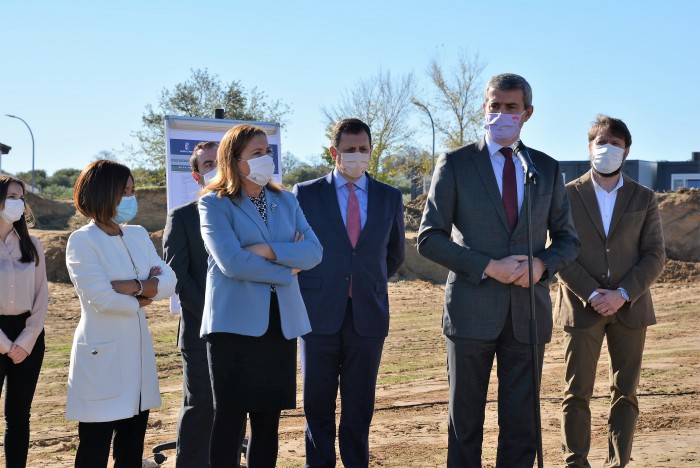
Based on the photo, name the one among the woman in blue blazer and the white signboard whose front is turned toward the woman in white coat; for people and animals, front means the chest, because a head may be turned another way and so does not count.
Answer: the white signboard

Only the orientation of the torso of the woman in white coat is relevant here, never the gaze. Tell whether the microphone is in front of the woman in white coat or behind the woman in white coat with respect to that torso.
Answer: in front

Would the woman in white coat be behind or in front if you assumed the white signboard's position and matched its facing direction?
in front

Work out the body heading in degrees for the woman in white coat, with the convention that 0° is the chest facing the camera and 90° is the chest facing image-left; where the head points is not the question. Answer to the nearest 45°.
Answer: approximately 315°

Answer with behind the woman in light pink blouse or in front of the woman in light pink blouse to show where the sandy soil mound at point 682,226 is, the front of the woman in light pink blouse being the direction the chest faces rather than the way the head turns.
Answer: behind

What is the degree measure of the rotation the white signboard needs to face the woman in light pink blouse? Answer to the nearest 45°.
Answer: approximately 45° to its right

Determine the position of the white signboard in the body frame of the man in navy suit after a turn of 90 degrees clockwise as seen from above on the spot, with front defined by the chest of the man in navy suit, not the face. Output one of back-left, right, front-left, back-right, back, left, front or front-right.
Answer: front-right

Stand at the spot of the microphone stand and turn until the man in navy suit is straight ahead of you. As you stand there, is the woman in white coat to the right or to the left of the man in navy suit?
left

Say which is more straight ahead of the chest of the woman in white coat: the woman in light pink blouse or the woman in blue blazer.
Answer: the woman in blue blazer

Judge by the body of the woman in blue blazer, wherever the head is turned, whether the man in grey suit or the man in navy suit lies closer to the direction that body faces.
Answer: the man in grey suit

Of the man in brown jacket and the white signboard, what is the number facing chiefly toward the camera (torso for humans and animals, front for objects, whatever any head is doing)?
2

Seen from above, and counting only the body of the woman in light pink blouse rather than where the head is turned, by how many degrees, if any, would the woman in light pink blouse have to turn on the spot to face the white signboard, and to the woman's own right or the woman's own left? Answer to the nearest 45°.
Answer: approximately 180°

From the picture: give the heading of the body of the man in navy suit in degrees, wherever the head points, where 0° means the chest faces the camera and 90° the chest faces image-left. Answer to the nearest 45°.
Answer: approximately 0°
